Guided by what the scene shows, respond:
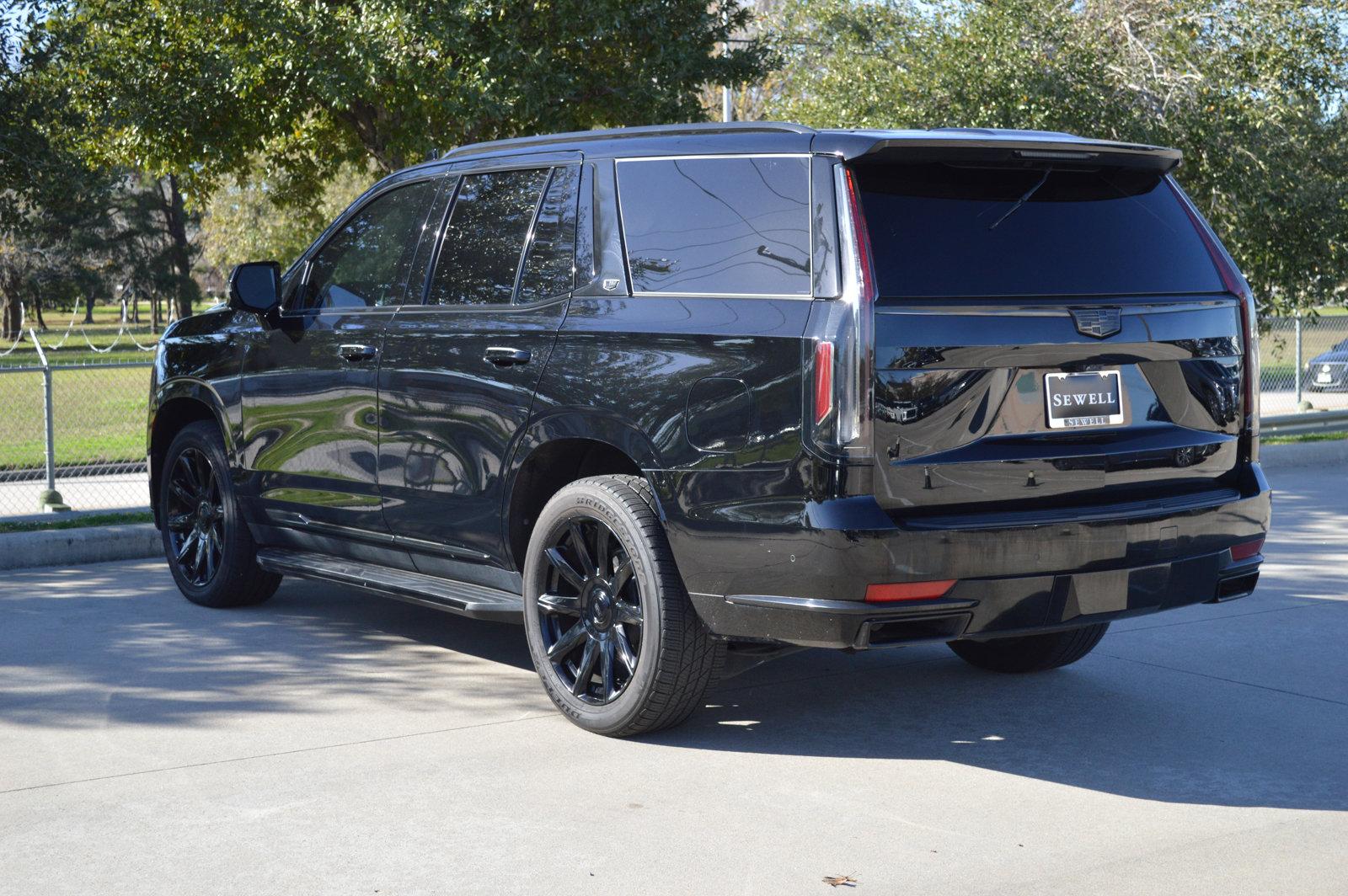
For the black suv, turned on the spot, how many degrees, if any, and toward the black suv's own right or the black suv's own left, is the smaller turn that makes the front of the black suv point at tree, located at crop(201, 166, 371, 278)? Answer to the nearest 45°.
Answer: approximately 45° to the black suv's own right

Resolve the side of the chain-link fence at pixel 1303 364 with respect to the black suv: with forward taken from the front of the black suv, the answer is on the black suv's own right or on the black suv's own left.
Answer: on the black suv's own right

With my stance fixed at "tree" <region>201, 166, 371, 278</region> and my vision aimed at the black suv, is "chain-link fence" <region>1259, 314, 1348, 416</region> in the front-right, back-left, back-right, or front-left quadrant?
front-left

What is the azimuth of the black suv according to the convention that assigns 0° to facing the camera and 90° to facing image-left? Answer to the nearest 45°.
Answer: approximately 135°
